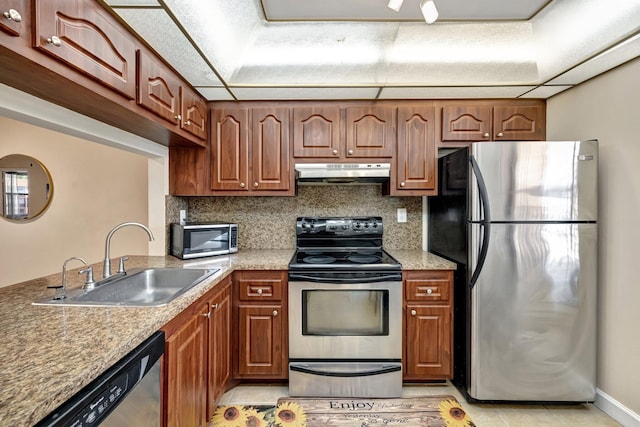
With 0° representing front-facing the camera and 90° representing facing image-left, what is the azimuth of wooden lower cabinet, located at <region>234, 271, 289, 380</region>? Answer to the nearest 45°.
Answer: approximately 0°

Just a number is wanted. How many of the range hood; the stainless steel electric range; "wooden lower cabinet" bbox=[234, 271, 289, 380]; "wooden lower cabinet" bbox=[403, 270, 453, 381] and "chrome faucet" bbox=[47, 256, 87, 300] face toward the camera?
4

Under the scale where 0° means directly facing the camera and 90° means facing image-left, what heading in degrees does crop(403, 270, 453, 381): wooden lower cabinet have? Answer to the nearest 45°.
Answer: approximately 0°

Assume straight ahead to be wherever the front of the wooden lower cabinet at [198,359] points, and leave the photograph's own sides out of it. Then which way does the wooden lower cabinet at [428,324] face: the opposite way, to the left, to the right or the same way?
to the right

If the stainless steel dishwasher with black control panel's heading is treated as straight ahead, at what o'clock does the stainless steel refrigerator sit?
The stainless steel refrigerator is roughly at 11 o'clock from the stainless steel dishwasher with black control panel.

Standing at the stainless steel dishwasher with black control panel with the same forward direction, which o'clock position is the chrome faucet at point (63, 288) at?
The chrome faucet is roughly at 7 o'clock from the stainless steel dishwasher with black control panel.

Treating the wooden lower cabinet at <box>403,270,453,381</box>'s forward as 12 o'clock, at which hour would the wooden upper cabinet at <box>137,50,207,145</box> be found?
The wooden upper cabinet is roughly at 2 o'clock from the wooden lower cabinet.

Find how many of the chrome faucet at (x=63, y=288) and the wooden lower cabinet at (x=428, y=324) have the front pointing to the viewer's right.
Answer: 1

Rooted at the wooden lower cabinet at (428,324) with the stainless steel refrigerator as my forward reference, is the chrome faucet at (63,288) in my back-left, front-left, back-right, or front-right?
back-right

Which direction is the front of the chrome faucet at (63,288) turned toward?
to the viewer's right

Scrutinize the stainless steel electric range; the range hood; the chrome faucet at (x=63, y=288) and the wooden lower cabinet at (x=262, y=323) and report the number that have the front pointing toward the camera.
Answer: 3
